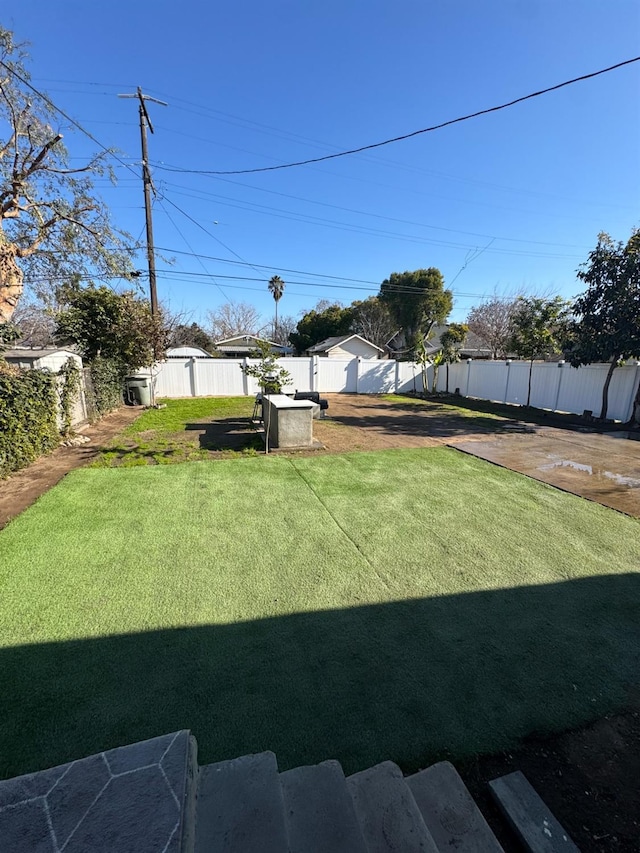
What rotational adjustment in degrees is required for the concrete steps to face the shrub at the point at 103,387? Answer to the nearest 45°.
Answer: approximately 90° to its left

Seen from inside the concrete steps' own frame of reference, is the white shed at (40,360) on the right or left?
on its left

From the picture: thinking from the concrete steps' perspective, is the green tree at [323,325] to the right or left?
on its left

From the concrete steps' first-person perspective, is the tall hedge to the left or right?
on its left

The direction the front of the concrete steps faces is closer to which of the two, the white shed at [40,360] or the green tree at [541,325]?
the green tree
